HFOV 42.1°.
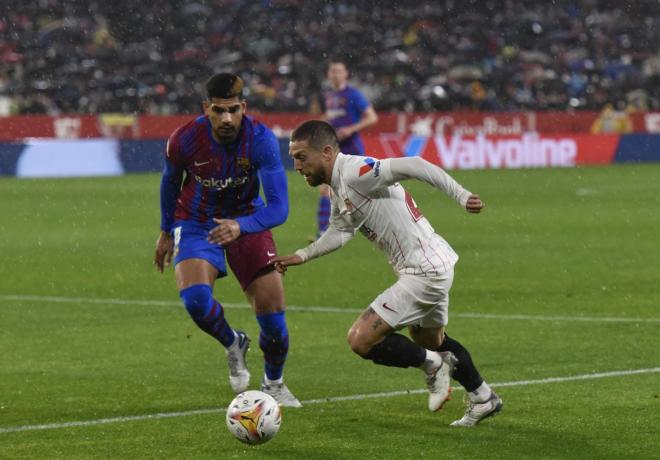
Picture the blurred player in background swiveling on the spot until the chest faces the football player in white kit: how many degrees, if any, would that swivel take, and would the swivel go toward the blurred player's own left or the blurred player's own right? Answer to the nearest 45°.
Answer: approximately 45° to the blurred player's own left

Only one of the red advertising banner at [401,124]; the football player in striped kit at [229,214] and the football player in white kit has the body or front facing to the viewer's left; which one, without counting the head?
the football player in white kit

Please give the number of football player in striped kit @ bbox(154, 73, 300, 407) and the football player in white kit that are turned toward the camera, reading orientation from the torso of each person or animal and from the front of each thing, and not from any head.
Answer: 1

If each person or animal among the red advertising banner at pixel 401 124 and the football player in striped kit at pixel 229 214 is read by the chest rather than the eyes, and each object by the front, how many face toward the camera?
2

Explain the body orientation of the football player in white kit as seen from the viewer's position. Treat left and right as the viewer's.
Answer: facing to the left of the viewer

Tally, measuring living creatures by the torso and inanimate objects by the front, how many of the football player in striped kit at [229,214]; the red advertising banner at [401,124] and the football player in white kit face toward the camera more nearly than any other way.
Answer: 2

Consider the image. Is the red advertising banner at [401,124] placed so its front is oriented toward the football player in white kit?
yes

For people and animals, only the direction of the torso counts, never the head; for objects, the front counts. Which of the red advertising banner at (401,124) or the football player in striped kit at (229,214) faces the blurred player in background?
the red advertising banner

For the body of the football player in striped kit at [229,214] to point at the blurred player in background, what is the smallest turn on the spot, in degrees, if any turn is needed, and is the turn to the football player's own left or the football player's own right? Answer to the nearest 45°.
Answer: approximately 180°

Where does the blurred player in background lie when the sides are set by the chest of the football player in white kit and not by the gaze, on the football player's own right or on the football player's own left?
on the football player's own right

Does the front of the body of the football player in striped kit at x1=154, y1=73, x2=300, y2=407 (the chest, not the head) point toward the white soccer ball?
yes

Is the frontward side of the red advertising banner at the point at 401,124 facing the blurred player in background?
yes
